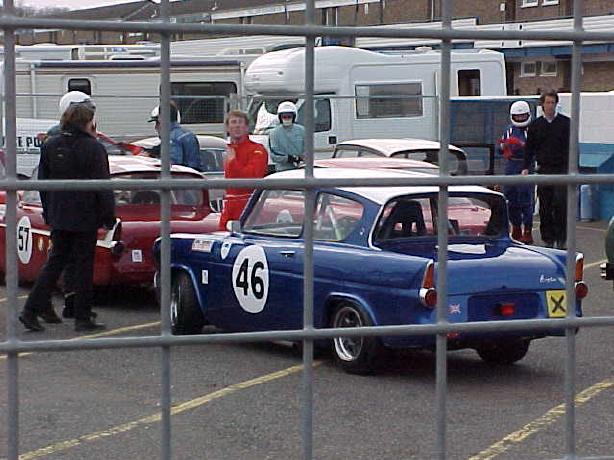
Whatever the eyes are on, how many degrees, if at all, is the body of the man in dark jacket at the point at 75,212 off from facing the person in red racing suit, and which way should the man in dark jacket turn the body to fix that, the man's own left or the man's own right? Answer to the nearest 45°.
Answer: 0° — they already face them

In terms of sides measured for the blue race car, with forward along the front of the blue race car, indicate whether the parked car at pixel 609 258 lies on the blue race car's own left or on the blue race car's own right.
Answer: on the blue race car's own right

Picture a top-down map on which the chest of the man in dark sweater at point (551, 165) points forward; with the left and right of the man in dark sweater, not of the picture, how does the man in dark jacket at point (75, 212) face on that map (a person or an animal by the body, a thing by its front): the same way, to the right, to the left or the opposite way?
the opposite way

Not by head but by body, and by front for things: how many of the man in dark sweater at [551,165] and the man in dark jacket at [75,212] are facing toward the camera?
1

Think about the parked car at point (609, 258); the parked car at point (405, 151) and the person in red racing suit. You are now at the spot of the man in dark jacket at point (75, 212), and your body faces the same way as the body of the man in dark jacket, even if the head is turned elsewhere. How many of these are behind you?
0

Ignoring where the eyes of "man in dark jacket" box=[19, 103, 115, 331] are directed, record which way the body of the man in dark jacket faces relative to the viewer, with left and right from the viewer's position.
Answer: facing away from the viewer and to the right of the viewer

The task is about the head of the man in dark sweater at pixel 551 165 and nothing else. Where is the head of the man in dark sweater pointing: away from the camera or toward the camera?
toward the camera

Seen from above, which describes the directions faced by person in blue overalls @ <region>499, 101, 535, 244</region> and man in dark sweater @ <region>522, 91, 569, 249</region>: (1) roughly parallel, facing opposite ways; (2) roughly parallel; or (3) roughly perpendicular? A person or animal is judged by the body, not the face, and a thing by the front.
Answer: roughly parallel

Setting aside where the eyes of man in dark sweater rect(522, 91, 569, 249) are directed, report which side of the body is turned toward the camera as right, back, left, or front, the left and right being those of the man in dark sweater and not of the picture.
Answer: front

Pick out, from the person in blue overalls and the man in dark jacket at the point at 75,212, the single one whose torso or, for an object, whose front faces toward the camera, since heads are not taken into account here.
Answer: the person in blue overalls

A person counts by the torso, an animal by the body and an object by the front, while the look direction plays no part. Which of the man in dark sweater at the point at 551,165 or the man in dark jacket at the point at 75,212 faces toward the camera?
the man in dark sweater

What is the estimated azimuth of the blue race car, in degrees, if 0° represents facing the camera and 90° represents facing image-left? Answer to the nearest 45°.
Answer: approximately 135°

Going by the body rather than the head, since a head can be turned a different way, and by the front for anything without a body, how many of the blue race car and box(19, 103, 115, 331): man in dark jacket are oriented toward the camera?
0

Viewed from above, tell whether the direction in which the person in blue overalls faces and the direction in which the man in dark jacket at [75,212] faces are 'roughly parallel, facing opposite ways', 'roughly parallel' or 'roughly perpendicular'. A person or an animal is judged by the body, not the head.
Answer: roughly parallel, facing opposite ways
